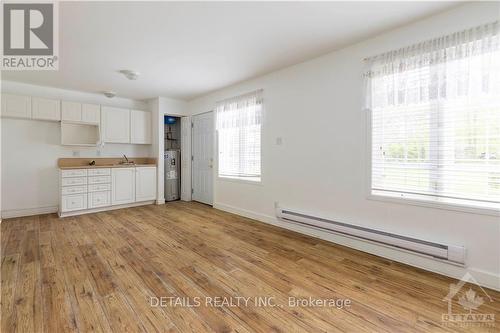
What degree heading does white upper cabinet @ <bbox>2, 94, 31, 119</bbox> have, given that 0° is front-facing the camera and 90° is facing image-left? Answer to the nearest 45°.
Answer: approximately 0°
